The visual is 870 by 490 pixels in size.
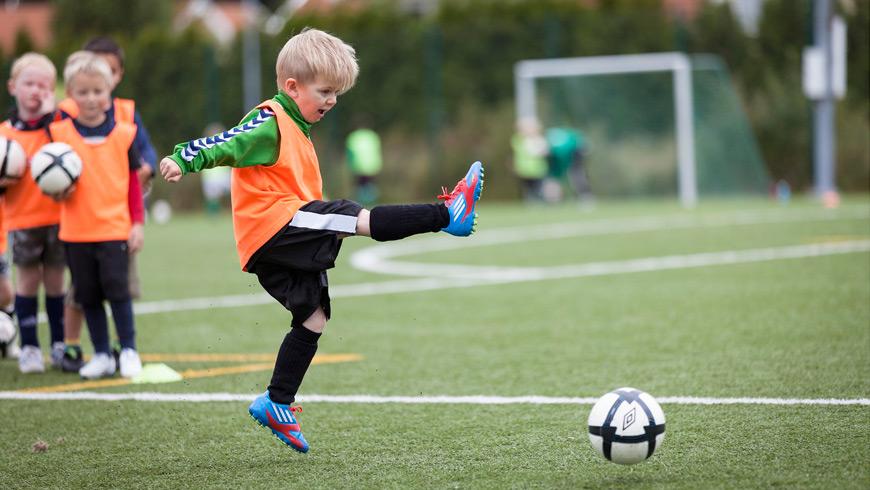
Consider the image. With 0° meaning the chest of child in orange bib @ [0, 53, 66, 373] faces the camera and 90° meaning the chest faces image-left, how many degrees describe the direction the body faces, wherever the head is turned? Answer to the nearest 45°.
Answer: approximately 0°

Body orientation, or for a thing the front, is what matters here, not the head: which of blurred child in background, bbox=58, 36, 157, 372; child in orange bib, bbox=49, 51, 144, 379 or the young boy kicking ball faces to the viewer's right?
the young boy kicking ball

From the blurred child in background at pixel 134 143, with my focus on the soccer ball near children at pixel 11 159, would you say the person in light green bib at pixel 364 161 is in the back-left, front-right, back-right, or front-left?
back-right

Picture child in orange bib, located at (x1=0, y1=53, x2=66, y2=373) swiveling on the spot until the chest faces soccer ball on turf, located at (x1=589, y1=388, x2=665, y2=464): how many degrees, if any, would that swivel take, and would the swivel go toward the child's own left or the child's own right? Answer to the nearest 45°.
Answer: approximately 45° to the child's own left

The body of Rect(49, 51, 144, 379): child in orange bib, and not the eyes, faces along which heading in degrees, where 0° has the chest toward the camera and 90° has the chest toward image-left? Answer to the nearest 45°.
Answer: approximately 0°

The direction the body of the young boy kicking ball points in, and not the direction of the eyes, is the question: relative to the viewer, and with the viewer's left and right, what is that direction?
facing to the right of the viewer

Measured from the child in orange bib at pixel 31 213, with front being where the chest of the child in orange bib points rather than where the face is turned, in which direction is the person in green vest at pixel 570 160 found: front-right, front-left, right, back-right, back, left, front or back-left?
back-left

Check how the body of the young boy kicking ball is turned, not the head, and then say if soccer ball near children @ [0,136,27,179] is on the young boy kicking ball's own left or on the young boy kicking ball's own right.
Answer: on the young boy kicking ball's own left
